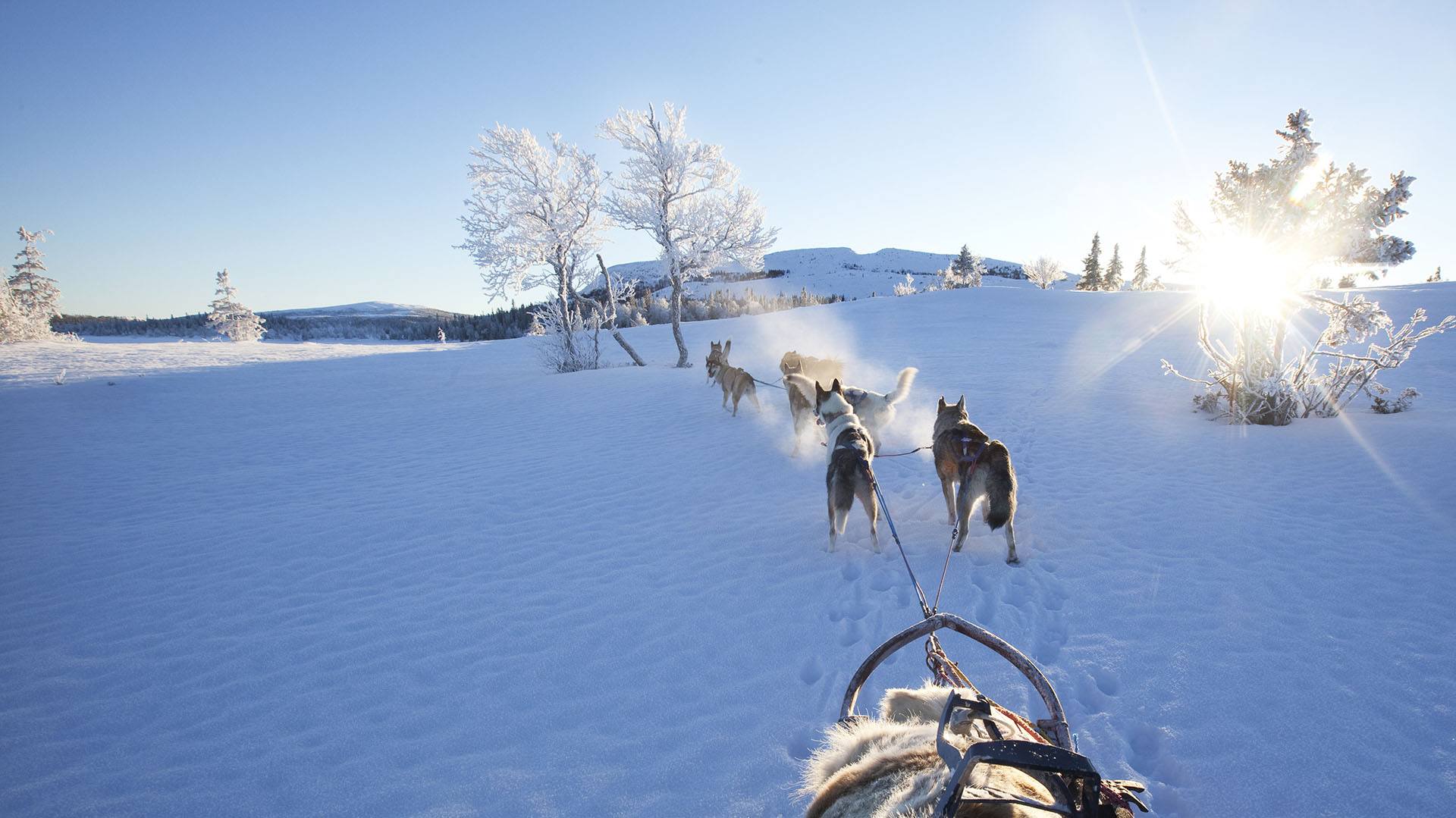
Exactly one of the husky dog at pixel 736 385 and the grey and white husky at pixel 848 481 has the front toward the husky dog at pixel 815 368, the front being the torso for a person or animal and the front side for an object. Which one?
the grey and white husky

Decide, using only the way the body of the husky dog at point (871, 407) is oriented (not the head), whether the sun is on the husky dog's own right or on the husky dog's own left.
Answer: on the husky dog's own right

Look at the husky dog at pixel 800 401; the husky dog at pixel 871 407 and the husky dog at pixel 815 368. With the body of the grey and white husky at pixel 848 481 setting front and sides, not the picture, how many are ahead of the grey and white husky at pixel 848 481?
3

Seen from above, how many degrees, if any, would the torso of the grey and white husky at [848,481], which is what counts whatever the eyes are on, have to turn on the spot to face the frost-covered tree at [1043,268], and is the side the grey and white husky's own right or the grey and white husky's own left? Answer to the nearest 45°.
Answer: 0° — it already faces it

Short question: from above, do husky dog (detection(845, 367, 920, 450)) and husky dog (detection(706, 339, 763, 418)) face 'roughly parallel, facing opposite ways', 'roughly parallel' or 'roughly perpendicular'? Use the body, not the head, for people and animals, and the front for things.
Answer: roughly parallel

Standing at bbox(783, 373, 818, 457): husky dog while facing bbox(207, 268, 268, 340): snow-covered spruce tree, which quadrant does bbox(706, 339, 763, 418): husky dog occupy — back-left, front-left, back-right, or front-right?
front-right

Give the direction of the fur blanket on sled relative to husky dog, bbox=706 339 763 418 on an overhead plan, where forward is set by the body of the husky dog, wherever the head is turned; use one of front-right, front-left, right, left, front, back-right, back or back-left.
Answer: back-left

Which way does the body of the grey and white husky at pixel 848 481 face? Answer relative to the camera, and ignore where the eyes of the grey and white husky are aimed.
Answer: away from the camera

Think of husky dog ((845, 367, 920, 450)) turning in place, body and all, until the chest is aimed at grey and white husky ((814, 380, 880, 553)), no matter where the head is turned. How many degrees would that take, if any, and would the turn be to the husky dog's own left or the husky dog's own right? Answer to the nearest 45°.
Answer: approximately 135° to the husky dog's own left

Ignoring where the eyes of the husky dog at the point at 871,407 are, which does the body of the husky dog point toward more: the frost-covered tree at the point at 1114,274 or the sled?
the frost-covered tree

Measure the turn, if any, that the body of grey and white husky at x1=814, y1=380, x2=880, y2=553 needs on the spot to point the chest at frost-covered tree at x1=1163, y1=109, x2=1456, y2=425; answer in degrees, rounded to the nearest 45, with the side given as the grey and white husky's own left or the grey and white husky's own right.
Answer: approximately 45° to the grey and white husky's own right

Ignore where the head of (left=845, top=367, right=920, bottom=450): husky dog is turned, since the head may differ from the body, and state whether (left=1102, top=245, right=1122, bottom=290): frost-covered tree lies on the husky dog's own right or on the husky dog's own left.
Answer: on the husky dog's own right

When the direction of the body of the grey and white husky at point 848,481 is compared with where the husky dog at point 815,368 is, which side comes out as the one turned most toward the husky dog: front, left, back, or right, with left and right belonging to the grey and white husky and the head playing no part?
front

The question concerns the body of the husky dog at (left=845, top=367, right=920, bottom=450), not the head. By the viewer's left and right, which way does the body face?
facing away from the viewer and to the left of the viewer
